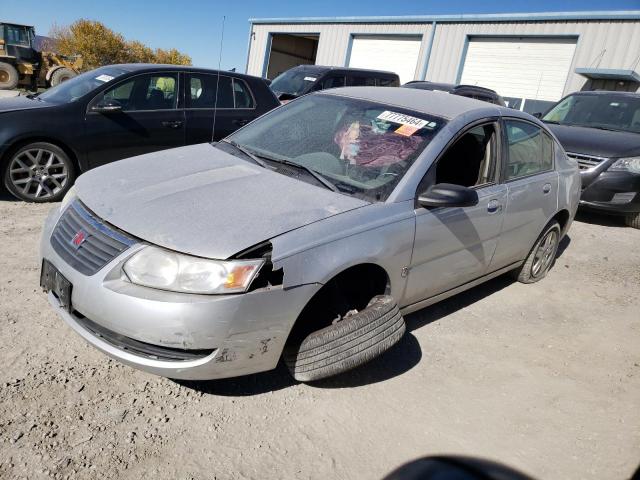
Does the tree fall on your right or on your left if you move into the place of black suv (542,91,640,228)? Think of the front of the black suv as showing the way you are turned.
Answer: on your right

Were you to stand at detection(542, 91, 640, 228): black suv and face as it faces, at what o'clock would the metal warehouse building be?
The metal warehouse building is roughly at 4 o'clock from the black suv.

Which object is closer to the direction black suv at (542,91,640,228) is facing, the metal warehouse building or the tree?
the tree

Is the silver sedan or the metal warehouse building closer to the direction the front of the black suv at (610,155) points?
the silver sedan

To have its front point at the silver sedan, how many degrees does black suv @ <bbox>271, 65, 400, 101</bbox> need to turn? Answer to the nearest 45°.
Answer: approximately 45° to its left

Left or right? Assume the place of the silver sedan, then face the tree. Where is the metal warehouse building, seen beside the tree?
right

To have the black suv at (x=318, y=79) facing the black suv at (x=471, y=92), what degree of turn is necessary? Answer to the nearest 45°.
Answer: approximately 180°

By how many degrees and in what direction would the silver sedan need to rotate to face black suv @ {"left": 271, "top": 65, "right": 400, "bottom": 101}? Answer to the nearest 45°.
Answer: approximately 135° to its right

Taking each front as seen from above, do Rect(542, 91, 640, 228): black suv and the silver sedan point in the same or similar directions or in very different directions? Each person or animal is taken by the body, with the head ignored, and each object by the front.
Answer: same or similar directions

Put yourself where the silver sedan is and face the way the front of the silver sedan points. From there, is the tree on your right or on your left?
on your right

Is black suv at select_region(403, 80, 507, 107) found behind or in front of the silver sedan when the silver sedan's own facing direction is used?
behind

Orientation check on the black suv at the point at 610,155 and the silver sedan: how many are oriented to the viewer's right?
0

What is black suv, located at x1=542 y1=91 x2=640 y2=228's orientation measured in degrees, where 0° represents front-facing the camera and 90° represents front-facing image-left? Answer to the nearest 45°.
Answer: approximately 45°

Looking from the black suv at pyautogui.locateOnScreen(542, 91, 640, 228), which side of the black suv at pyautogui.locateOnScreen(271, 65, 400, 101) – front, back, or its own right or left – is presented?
left
